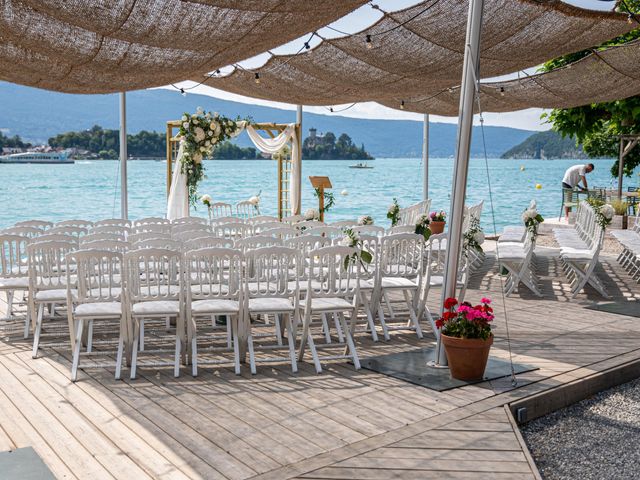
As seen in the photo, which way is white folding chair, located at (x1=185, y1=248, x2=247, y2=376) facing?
away from the camera

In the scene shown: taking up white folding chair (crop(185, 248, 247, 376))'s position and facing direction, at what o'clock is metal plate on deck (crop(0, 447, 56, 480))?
The metal plate on deck is roughly at 7 o'clock from the white folding chair.

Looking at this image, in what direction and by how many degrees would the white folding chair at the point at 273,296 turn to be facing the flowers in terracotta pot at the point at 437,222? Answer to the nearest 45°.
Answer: approximately 45° to its right

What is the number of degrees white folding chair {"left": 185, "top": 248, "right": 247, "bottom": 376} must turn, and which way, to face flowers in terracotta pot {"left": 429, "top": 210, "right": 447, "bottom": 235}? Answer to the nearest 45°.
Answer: approximately 45° to its right

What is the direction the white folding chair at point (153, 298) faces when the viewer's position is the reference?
facing away from the viewer

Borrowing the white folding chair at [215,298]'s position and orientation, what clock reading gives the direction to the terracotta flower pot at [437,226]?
The terracotta flower pot is roughly at 1 o'clock from the white folding chair.

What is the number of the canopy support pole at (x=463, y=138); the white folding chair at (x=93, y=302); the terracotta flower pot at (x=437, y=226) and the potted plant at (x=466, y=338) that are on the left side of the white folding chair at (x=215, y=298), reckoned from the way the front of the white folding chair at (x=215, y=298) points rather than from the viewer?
1

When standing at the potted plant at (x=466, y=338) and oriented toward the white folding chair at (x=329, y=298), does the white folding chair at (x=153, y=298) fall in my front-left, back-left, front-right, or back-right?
front-left

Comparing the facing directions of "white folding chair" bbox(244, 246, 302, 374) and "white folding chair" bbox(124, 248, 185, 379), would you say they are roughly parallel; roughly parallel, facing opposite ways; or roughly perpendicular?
roughly parallel

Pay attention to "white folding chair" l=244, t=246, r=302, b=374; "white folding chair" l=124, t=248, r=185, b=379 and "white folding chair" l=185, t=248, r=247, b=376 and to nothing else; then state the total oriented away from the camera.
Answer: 3

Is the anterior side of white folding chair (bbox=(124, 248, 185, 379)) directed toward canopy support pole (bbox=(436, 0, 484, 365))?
no

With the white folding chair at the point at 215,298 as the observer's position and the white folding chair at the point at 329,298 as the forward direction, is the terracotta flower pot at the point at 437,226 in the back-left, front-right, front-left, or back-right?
front-left

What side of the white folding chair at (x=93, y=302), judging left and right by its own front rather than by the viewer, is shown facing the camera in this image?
back

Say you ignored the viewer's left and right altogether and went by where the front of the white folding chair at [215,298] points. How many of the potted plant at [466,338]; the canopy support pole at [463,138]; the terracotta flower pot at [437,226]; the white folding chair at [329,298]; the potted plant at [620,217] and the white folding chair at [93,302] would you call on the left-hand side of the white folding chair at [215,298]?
1

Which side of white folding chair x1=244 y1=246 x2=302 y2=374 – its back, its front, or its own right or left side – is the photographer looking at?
back

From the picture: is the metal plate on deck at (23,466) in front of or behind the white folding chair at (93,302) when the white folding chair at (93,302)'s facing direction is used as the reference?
behind

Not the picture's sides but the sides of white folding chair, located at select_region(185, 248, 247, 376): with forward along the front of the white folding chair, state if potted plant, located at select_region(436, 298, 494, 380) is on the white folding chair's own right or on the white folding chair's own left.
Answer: on the white folding chair's own right

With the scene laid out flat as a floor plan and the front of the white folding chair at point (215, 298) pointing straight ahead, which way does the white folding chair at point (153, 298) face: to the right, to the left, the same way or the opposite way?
the same way

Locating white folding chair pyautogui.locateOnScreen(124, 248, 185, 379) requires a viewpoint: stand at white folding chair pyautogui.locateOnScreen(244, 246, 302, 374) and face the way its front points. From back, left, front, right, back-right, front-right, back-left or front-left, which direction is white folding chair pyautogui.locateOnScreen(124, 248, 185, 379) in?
left
